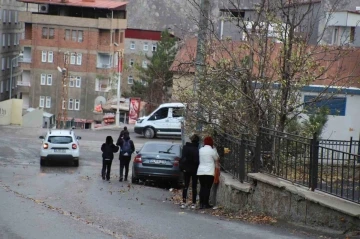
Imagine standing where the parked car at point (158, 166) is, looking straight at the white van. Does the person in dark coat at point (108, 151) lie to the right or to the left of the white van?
left

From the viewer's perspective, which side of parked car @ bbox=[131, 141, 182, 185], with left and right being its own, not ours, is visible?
back

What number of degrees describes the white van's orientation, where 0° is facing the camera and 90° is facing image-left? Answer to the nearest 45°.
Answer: approximately 90°

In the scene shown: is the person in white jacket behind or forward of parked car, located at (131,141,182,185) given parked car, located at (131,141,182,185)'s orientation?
behind

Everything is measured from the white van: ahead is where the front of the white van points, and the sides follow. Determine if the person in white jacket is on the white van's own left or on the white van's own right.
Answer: on the white van's own left

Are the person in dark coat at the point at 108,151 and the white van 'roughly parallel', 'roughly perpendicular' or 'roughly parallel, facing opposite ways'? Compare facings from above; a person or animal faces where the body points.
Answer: roughly perpendicular

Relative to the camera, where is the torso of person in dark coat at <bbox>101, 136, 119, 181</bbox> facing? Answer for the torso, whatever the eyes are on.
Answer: away from the camera

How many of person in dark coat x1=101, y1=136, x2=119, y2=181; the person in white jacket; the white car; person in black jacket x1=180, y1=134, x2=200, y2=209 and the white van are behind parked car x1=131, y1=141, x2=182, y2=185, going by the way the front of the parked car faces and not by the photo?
2

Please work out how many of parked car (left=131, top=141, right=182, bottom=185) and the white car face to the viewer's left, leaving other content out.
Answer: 0

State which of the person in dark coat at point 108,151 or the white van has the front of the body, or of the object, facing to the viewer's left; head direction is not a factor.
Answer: the white van
